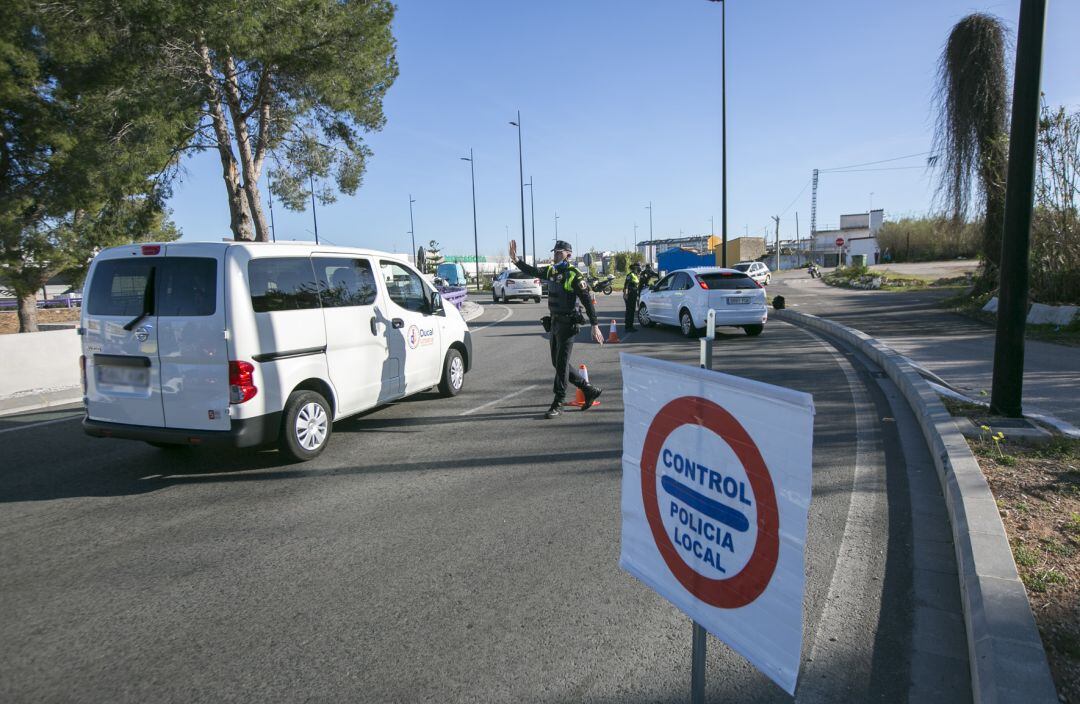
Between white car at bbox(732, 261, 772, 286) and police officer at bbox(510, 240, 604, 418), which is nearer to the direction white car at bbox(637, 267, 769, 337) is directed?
the white car

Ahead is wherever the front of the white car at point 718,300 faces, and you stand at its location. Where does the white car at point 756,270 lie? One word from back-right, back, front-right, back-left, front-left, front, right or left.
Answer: front-right

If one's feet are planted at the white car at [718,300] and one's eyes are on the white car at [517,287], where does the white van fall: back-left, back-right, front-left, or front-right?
back-left

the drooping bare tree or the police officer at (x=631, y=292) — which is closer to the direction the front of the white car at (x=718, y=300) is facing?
the police officer

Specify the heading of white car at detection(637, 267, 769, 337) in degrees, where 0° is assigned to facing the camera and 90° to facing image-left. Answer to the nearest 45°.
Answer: approximately 135°

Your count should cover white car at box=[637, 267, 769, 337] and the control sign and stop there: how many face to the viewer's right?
0

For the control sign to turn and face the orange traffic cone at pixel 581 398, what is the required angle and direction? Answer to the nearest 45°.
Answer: approximately 135° to its right

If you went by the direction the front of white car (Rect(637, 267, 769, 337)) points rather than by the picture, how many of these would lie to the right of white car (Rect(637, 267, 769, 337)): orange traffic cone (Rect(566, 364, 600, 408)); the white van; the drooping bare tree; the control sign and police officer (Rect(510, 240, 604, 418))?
1

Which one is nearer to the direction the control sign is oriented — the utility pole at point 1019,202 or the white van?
the white van

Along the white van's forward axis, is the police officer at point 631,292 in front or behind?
in front

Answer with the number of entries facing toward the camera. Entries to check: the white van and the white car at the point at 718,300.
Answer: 0

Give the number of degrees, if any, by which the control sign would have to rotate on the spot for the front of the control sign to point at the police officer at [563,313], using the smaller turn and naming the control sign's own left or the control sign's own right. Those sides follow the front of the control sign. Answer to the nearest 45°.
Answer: approximately 135° to the control sign's own right

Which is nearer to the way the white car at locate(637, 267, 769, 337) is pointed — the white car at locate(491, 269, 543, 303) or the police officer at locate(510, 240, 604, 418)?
the white car
